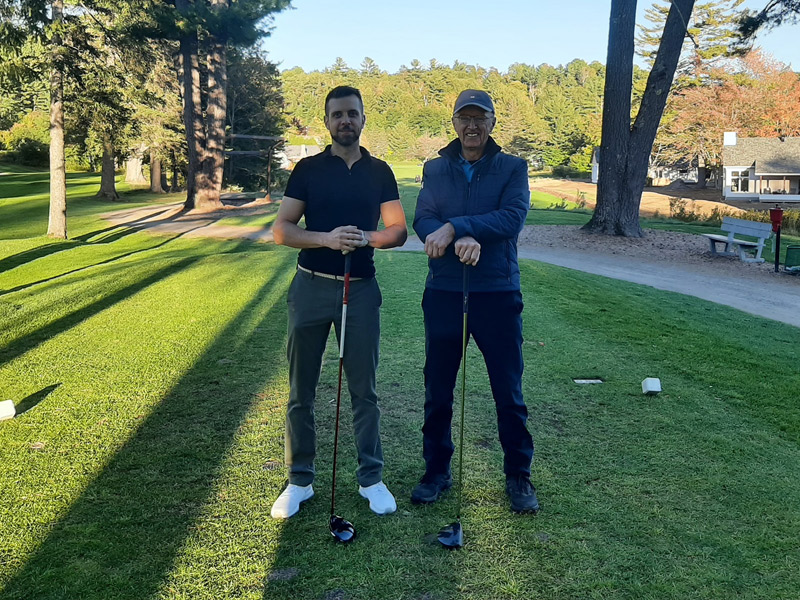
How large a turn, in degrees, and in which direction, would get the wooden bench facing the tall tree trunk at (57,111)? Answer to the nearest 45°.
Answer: approximately 45° to its right

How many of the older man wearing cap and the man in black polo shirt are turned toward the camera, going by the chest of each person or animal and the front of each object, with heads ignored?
2

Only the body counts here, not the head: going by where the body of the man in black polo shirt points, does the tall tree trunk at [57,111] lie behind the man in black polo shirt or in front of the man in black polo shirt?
behind

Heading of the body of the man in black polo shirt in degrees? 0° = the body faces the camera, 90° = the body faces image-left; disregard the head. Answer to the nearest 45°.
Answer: approximately 0°
